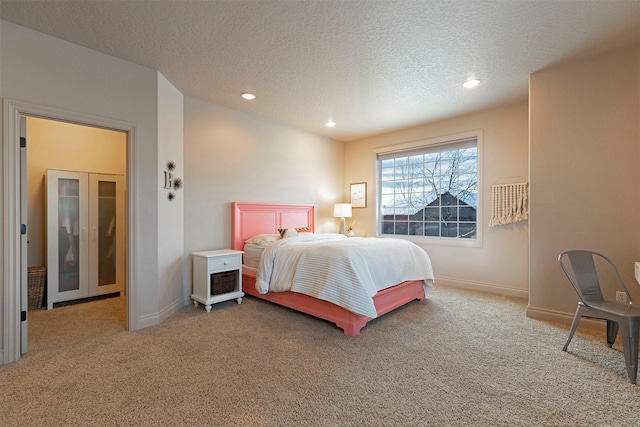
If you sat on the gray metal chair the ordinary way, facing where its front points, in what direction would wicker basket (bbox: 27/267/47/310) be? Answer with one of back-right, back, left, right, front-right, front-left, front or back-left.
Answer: right

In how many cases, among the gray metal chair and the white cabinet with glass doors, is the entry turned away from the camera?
0

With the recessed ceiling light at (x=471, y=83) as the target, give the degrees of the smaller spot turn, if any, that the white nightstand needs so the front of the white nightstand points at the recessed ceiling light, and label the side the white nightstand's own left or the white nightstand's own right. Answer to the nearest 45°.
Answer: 0° — it already faces it

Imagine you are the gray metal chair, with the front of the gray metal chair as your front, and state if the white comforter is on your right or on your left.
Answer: on your right

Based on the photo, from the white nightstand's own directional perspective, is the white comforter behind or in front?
in front

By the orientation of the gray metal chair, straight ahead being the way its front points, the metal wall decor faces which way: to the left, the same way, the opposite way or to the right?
to the left

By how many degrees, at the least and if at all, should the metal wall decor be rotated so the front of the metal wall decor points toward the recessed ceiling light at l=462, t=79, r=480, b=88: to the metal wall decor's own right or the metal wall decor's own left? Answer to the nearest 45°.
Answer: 0° — it already faces it
